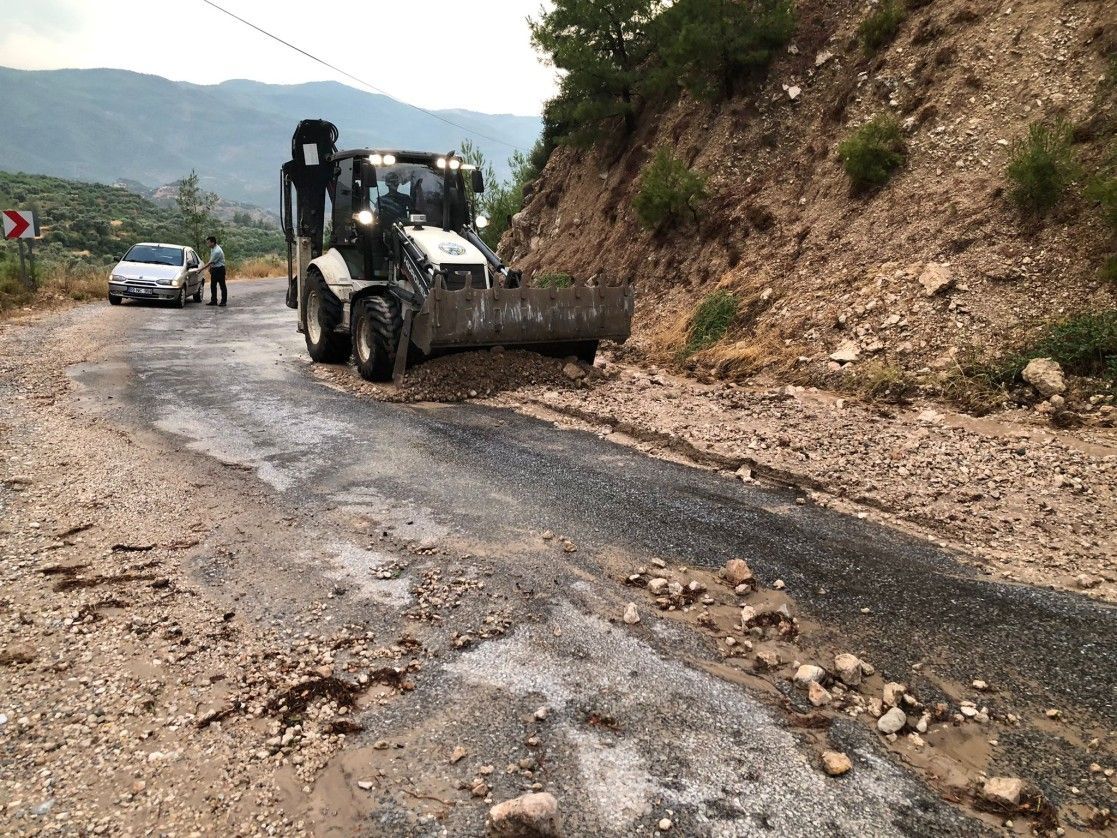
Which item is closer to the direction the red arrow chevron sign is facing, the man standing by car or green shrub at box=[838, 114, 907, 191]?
the green shrub

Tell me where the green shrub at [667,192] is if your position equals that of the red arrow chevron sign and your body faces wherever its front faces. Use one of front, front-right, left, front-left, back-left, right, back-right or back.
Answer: front-left

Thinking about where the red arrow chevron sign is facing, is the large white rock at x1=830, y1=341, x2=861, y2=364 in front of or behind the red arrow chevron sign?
in front

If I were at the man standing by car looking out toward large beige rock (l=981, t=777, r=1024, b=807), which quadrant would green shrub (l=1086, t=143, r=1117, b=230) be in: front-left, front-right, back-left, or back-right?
front-left

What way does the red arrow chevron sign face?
toward the camera

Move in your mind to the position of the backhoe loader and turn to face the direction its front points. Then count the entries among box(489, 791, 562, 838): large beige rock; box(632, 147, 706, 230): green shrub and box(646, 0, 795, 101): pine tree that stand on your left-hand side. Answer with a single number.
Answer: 2

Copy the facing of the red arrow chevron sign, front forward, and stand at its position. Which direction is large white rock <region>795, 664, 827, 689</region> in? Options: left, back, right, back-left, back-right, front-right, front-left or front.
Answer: front

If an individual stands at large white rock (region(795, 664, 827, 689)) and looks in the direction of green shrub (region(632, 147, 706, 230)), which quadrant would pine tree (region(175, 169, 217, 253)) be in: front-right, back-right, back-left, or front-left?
front-left

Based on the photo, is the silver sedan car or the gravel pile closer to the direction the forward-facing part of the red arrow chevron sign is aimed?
the gravel pile

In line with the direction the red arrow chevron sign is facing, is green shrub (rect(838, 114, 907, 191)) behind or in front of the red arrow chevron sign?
in front

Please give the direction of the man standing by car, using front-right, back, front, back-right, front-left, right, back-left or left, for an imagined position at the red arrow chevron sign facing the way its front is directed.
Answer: left

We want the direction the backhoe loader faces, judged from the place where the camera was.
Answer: facing the viewer and to the right of the viewer

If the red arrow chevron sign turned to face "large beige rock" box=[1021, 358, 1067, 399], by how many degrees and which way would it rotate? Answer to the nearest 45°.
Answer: approximately 45° to its left

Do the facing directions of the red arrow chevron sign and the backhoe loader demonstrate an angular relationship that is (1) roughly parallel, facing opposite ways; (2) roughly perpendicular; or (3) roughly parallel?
roughly parallel

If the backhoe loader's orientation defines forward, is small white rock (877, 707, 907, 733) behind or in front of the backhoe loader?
in front

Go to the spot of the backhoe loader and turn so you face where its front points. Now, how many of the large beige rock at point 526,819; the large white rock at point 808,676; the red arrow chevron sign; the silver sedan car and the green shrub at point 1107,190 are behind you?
2

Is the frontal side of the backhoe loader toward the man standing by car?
no

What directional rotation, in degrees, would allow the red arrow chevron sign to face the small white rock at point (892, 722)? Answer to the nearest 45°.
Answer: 0° — it already faces it

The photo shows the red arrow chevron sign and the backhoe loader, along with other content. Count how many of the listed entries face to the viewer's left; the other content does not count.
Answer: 0

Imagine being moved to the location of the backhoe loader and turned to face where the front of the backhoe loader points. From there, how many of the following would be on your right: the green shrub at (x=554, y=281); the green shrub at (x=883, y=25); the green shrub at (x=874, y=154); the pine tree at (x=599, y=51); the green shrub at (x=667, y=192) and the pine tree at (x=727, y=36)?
0

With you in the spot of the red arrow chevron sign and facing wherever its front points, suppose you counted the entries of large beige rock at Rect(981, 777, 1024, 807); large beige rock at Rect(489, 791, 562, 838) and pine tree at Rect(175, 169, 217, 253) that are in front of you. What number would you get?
2

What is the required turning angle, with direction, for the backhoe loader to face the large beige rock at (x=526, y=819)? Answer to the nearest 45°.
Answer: approximately 45° to its right
